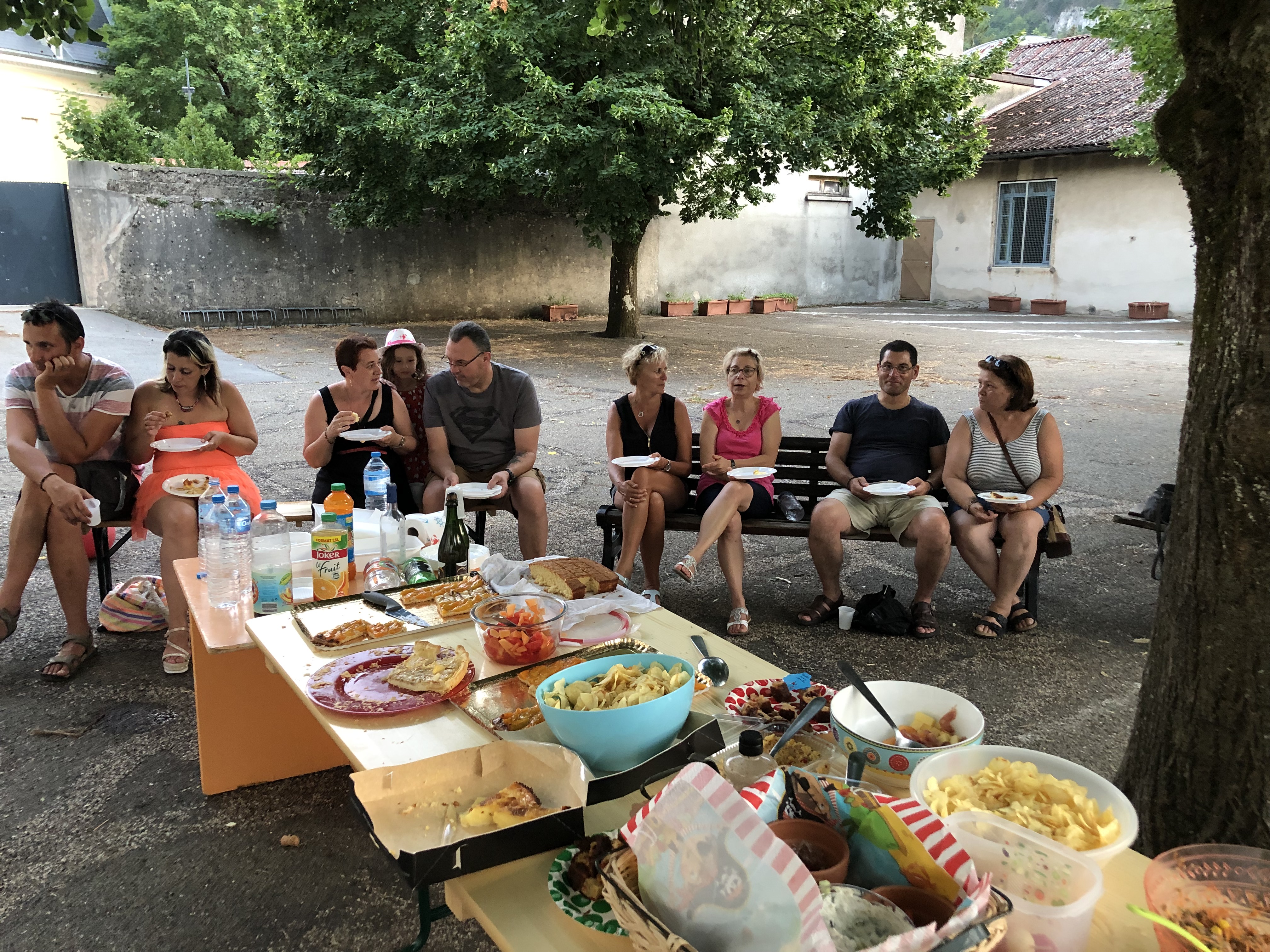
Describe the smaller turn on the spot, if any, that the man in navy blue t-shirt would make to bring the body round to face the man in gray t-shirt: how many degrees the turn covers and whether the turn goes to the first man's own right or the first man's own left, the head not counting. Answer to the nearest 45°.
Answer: approximately 90° to the first man's own right

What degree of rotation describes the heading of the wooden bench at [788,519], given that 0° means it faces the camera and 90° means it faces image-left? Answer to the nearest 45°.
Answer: approximately 0°

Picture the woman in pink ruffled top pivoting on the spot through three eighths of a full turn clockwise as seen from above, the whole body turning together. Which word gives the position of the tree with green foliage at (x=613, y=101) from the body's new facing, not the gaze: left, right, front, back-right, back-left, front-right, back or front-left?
front-right
